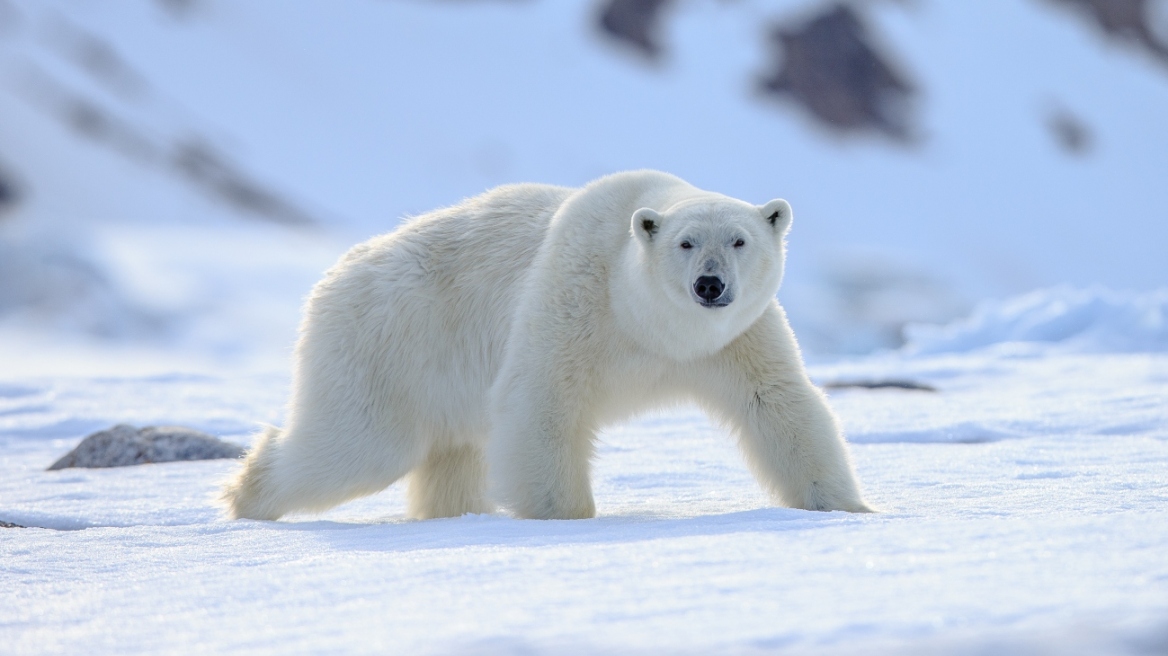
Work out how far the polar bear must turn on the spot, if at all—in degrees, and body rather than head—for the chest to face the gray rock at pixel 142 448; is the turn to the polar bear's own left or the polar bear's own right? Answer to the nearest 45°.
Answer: approximately 180°

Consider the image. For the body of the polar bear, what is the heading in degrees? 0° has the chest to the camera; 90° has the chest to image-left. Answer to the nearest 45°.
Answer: approximately 315°

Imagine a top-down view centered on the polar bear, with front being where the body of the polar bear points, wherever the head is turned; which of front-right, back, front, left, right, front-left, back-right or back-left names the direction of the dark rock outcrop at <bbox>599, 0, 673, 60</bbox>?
back-left
